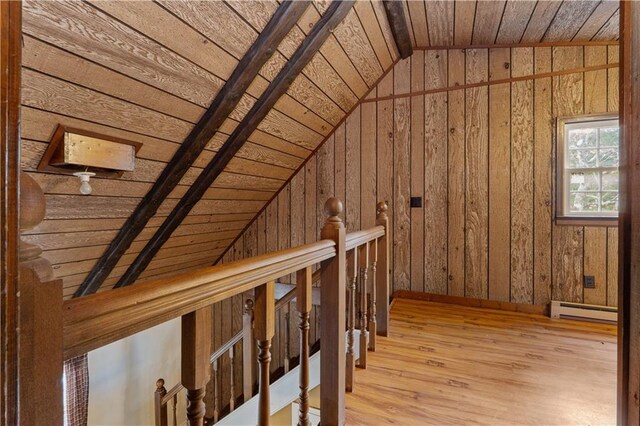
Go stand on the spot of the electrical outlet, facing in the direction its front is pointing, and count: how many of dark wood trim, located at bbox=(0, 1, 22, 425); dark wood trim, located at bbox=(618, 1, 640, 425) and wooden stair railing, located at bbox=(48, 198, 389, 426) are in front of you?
3

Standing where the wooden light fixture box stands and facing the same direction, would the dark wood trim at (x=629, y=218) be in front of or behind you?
in front

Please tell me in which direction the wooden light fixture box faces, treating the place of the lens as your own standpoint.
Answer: facing the viewer and to the right of the viewer

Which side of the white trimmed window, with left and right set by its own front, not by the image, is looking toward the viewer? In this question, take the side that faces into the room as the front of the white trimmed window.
front

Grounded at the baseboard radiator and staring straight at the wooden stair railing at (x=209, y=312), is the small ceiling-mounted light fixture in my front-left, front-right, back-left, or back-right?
front-right

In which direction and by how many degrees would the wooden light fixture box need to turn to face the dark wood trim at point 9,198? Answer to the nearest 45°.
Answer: approximately 45° to its right

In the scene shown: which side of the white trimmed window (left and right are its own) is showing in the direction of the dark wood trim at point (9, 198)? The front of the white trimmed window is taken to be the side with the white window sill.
front

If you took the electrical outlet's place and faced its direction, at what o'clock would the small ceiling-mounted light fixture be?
The small ceiling-mounted light fixture is roughly at 1 o'clock from the electrical outlet.

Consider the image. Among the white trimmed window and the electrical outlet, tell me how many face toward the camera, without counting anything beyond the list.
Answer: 2

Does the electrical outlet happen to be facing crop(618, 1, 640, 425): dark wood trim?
yes

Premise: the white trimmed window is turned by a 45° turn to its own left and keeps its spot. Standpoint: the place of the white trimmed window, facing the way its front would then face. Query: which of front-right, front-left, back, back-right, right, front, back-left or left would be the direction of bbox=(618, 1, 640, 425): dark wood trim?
front-right

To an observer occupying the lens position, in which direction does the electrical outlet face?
facing the viewer

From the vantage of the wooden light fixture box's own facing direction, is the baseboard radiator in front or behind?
in front

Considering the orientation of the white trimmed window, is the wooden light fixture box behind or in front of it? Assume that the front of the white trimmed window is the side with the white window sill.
in front
